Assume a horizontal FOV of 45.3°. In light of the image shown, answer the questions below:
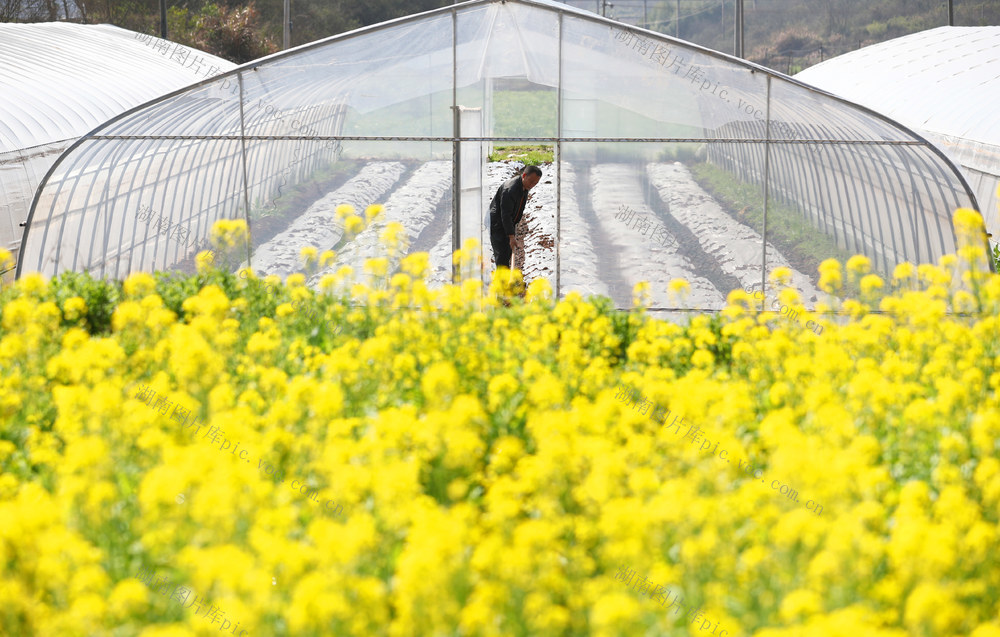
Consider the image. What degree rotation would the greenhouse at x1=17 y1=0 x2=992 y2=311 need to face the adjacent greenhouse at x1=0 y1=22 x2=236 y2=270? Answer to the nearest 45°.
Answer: approximately 135° to its right

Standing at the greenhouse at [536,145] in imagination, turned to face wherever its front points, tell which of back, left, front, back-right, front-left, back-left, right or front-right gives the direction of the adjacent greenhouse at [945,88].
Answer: back-left

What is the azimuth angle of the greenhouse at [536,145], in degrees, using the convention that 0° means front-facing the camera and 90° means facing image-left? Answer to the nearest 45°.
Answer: approximately 0°
